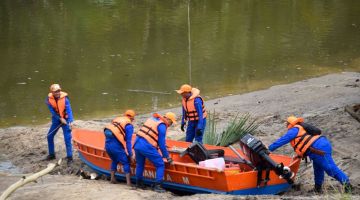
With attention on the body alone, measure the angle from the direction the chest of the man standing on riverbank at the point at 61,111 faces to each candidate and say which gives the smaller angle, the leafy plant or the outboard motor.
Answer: the outboard motor

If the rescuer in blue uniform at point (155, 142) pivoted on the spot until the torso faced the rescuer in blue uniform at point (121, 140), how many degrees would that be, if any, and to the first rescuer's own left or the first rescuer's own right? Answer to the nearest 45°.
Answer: approximately 90° to the first rescuer's own left

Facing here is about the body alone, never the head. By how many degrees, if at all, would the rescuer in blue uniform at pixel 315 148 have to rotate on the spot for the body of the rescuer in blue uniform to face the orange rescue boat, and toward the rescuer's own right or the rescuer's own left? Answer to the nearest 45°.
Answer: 0° — they already face it

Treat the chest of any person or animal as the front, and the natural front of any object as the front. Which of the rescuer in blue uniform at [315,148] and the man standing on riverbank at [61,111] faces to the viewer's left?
the rescuer in blue uniform

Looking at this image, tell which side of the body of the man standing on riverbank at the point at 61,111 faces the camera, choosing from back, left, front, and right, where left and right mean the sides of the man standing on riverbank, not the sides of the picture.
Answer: front

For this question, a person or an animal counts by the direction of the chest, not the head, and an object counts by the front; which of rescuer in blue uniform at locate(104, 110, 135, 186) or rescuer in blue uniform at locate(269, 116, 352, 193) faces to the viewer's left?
rescuer in blue uniform at locate(269, 116, 352, 193)

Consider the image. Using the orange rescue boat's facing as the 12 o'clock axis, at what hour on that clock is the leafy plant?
The leafy plant is roughly at 2 o'clock from the orange rescue boat.

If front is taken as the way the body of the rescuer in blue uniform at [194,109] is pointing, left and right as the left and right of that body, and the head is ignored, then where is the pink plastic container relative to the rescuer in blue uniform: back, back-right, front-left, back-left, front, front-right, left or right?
front-left

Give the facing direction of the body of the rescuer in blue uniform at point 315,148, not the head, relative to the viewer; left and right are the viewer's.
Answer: facing to the left of the viewer

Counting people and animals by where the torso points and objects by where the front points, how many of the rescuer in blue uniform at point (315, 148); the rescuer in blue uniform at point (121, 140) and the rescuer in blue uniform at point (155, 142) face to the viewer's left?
1

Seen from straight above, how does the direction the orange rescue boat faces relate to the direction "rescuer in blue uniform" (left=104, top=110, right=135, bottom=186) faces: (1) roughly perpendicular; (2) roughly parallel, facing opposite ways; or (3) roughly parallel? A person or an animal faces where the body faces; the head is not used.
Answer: roughly perpendicular

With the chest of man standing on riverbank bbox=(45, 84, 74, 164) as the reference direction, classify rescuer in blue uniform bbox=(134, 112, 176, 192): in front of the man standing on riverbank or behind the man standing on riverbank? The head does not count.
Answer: in front

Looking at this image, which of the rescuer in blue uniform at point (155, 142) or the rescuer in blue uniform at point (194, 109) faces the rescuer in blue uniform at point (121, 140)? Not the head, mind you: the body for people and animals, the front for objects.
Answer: the rescuer in blue uniform at point (194, 109)

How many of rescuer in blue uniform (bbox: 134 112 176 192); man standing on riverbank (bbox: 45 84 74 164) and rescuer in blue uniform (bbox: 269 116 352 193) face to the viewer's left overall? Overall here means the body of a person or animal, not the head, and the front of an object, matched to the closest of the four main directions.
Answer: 1
